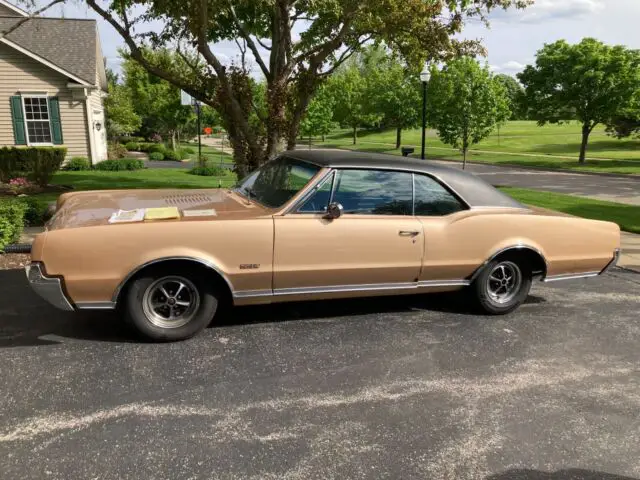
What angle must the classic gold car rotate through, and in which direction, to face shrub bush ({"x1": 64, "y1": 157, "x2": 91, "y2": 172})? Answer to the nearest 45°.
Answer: approximately 45° to its right

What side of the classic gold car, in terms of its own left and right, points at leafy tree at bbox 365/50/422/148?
right

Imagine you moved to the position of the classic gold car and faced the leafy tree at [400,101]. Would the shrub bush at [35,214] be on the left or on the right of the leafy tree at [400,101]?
left

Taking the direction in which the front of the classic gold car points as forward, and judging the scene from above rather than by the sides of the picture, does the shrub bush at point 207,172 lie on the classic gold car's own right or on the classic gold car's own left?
on the classic gold car's own right

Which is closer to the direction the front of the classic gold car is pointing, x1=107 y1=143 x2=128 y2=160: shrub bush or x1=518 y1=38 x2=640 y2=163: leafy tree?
the shrub bush

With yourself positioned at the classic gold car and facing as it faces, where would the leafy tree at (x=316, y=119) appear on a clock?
The leafy tree is roughly at 3 o'clock from the classic gold car.

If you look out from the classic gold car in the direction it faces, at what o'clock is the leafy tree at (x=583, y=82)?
The leafy tree is roughly at 4 o'clock from the classic gold car.

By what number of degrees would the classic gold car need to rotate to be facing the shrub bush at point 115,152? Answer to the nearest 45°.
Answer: approximately 45° to its right

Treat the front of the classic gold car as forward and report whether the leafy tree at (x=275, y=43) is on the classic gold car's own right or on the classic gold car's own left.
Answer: on the classic gold car's own right

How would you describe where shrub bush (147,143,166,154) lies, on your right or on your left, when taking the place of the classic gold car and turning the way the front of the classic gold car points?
on your right

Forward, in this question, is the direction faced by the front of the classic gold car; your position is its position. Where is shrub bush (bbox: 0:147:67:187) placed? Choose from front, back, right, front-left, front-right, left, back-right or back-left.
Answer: front-right

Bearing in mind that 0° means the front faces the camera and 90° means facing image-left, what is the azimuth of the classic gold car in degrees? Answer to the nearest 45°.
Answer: approximately 90°
